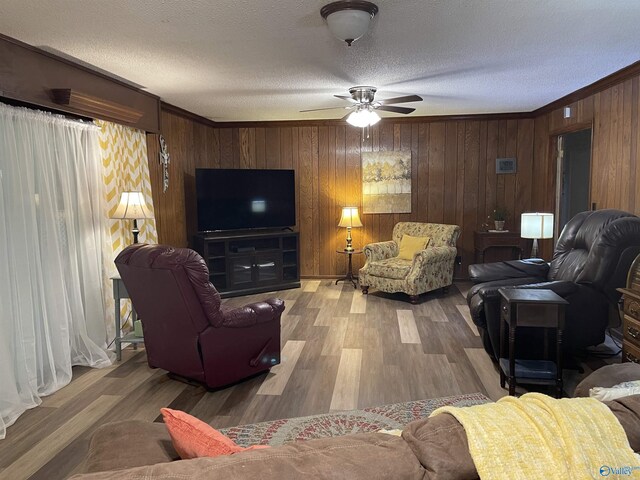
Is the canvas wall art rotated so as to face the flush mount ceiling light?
yes

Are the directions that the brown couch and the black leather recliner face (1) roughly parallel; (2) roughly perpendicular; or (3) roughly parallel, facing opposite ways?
roughly perpendicular

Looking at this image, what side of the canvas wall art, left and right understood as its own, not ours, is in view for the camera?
front

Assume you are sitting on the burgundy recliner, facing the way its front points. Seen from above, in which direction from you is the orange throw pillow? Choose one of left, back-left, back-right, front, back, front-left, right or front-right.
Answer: back-right

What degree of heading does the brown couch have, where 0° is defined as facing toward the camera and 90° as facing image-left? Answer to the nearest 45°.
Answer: approximately 180°

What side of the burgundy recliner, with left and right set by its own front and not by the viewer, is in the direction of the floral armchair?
front

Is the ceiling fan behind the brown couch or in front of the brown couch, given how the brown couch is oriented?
in front

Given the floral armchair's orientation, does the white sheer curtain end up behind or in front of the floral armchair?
in front

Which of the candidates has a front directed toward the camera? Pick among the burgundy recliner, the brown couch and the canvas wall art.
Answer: the canvas wall art

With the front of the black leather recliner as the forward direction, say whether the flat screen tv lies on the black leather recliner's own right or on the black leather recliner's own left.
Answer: on the black leather recliner's own right

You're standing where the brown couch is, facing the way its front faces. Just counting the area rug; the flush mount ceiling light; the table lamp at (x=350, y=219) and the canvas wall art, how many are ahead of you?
4

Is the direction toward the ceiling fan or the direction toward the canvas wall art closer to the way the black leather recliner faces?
the ceiling fan

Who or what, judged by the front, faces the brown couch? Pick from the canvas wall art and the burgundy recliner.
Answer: the canvas wall art

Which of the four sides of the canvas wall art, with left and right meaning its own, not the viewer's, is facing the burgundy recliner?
front

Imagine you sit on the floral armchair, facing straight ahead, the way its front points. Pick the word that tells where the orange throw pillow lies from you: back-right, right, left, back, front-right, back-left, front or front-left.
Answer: front-left

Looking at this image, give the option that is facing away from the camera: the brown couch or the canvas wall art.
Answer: the brown couch

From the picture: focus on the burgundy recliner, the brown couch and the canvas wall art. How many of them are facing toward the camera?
1

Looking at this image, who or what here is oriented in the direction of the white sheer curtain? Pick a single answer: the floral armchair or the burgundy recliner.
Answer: the floral armchair

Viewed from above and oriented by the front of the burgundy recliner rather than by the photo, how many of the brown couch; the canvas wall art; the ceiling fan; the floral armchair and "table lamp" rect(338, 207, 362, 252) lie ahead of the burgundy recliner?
4

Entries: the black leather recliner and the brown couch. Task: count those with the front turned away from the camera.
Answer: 1

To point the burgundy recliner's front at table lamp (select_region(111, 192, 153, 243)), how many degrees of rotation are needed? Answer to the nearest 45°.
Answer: approximately 90° to its left

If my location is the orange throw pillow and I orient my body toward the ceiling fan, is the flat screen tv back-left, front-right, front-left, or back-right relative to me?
front-left
